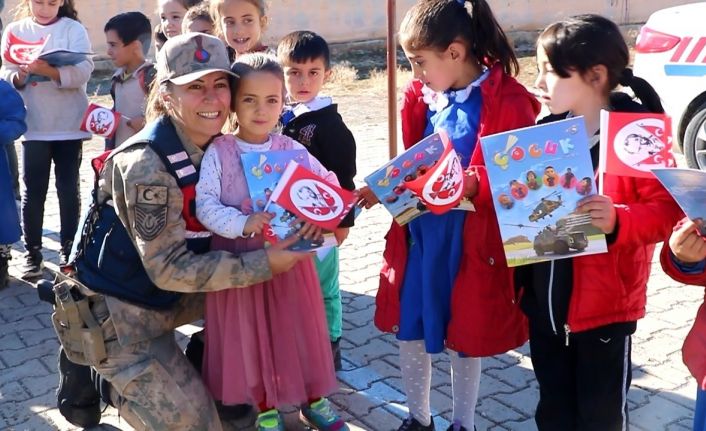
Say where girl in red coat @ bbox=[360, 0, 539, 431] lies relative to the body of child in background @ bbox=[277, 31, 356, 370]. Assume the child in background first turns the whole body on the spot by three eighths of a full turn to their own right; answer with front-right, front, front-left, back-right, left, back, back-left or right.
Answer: back-right

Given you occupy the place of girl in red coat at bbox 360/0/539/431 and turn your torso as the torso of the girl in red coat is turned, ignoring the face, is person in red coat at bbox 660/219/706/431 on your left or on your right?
on your left

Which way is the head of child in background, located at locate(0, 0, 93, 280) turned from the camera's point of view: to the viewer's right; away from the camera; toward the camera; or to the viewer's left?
toward the camera

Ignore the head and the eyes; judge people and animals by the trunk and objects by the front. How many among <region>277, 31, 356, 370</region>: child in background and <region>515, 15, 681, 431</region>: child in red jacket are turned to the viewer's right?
0

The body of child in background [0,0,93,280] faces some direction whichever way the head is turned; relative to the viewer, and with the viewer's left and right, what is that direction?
facing the viewer

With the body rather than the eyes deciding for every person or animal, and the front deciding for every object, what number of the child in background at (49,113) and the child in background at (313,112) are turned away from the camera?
0

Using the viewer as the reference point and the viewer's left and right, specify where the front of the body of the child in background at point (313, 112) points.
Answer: facing the viewer and to the left of the viewer

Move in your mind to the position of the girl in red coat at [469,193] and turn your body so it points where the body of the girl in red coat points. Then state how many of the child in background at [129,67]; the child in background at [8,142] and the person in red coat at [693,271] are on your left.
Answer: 1

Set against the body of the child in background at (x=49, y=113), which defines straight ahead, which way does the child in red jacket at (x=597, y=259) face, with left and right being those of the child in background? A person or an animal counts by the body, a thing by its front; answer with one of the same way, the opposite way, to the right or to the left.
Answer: to the right

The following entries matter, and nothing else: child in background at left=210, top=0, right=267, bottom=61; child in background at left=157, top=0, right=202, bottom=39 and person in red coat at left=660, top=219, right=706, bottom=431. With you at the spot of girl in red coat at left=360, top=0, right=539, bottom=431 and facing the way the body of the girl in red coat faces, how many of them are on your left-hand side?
1

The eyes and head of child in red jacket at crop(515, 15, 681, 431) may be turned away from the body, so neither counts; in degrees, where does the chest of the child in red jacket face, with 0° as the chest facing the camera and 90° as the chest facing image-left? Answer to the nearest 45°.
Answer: approximately 45°

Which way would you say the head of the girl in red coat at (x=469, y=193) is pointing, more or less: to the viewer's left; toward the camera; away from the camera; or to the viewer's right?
to the viewer's left

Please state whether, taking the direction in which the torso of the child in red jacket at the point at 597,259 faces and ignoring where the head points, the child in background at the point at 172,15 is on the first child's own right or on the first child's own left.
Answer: on the first child's own right

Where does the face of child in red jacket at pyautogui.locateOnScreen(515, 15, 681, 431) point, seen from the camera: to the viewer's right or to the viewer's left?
to the viewer's left
